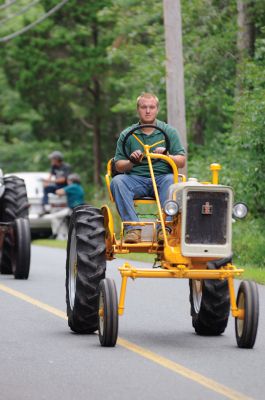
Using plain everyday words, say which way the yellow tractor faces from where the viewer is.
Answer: facing the viewer

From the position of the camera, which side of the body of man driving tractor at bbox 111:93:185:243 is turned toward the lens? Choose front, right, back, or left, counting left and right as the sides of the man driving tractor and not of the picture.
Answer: front

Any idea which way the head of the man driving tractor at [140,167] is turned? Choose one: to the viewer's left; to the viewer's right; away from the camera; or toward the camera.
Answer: toward the camera

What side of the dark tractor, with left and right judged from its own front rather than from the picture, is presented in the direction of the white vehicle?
back

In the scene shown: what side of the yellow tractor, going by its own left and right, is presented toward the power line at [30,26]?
back

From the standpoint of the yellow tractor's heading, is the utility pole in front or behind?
behind

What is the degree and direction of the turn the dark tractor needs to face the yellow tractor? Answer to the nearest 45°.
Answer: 0° — it already faces it

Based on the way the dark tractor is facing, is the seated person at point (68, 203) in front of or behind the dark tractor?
behind

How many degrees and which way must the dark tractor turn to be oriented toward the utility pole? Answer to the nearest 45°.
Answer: approximately 135° to its left

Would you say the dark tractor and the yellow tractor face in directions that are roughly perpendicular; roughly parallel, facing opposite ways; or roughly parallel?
roughly parallel

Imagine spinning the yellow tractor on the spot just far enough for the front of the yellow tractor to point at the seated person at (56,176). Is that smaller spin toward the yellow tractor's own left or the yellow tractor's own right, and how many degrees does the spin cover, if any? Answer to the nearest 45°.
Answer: approximately 180°
